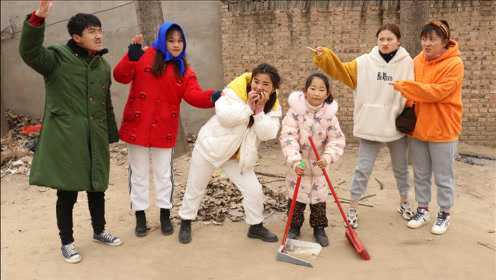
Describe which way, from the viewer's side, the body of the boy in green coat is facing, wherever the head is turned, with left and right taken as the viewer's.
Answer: facing the viewer and to the right of the viewer

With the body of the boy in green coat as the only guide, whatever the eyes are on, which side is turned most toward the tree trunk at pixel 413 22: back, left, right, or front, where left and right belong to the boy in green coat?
left

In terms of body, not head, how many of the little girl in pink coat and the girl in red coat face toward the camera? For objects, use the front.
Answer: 2

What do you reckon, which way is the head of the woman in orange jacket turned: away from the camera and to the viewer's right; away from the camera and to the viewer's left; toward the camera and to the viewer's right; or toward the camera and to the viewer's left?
toward the camera and to the viewer's left

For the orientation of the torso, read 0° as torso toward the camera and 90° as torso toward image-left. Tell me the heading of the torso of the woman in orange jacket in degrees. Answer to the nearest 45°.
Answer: approximately 45°

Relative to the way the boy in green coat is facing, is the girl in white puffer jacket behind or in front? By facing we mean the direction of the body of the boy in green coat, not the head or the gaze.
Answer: in front

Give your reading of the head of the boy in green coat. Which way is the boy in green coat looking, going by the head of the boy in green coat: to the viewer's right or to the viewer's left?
to the viewer's right

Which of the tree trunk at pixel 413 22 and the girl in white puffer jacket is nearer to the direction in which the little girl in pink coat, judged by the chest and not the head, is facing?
the girl in white puffer jacket

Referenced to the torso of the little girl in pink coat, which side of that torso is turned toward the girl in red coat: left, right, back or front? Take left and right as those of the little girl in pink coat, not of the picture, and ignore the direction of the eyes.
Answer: right

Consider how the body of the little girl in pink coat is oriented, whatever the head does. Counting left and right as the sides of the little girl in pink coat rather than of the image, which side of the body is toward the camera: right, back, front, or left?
front

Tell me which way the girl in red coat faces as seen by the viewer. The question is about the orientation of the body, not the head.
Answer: toward the camera
